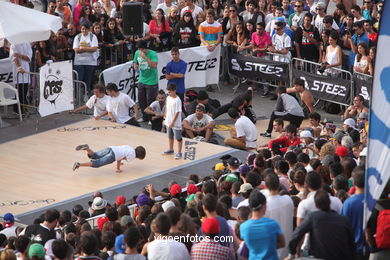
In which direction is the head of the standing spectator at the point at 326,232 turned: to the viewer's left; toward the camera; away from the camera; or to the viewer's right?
away from the camera

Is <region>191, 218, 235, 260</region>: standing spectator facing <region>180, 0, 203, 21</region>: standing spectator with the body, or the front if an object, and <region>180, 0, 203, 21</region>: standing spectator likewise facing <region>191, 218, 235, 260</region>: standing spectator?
yes

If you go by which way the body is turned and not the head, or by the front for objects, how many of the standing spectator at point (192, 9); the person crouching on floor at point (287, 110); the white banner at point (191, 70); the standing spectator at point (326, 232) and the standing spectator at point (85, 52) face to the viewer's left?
1

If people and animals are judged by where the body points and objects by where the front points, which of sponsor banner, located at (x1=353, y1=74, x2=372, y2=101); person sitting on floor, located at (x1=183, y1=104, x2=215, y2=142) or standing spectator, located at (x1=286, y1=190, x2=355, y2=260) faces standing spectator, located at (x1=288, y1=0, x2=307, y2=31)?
standing spectator, located at (x1=286, y1=190, x2=355, y2=260)

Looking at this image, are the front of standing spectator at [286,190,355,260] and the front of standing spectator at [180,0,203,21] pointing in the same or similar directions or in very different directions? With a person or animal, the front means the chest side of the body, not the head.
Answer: very different directions

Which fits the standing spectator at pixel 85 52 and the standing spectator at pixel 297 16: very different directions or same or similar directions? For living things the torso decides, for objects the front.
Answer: same or similar directions

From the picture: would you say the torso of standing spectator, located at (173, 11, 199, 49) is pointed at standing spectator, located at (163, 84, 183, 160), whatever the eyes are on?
yes

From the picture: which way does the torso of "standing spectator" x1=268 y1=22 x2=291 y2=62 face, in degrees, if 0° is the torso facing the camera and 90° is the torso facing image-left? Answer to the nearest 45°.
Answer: approximately 45°

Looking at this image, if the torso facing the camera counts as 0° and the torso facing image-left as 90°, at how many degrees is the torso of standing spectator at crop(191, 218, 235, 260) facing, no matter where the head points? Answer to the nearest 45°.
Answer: approximately 180°

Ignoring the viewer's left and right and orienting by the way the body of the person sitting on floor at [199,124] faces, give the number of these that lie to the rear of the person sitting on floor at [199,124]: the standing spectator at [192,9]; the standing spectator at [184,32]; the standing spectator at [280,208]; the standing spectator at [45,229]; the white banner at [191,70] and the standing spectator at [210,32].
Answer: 4

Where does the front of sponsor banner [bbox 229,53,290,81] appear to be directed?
toward the camera

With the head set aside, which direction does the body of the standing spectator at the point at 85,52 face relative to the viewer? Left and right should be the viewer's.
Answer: facing the viewer

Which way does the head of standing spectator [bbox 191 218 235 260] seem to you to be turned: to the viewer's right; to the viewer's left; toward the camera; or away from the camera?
away from the camera

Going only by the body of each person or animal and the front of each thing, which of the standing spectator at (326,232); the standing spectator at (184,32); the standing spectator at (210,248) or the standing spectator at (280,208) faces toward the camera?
the standing spectator at (184,32)

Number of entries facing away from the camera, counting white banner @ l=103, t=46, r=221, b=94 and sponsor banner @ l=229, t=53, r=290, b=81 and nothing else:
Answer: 0

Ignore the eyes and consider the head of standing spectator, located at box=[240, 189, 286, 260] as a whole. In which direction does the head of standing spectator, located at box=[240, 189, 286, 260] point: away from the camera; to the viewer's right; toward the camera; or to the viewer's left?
away from the camera

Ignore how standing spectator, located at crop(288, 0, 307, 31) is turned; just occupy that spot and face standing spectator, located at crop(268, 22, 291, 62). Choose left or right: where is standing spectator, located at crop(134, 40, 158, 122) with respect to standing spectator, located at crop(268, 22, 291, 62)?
right

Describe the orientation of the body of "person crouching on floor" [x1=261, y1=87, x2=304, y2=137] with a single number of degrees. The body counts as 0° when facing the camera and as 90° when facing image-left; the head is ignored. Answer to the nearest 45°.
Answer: approximately 90°

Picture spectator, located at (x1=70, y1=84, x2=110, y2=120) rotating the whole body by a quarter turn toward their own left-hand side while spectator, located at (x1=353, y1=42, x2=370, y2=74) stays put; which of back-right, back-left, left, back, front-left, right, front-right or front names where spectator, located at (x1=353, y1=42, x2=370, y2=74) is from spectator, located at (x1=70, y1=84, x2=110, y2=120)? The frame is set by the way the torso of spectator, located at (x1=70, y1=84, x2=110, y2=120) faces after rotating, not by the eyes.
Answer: front-left

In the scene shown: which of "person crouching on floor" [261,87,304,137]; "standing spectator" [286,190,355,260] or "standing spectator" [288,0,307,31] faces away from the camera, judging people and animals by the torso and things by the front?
"standing spectator" [286,190,355,260]

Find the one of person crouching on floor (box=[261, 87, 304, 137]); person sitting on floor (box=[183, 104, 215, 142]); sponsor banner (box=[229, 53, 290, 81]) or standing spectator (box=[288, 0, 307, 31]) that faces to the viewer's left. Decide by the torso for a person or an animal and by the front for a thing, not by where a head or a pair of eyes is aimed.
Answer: person crouching on floor (box=[261, 87, 304, 137])
